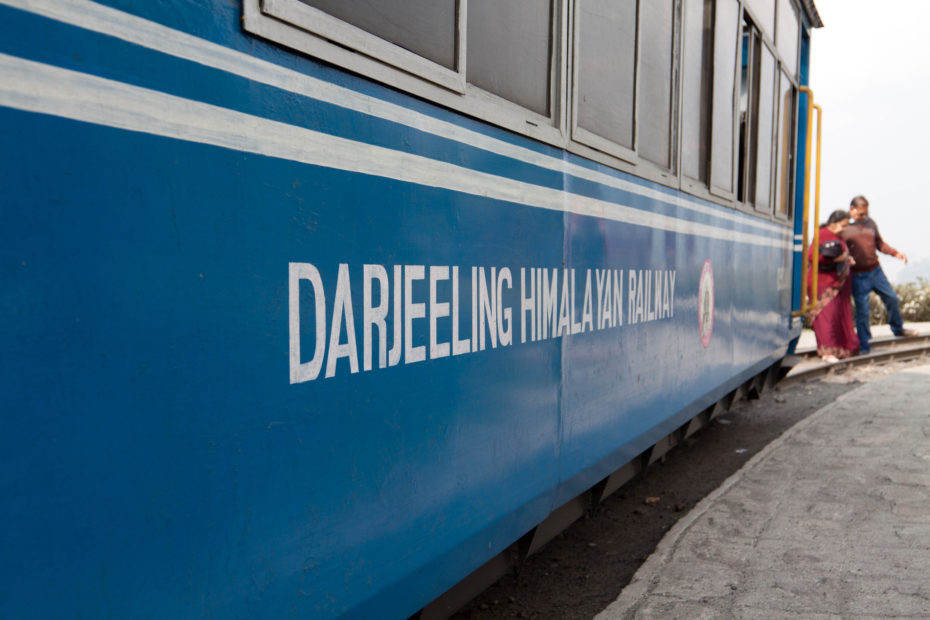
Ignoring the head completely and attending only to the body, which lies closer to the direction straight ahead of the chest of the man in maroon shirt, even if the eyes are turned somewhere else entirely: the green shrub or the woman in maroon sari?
the woman in maroon sari

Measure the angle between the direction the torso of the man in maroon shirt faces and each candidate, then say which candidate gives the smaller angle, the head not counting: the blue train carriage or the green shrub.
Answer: the blue train carriage

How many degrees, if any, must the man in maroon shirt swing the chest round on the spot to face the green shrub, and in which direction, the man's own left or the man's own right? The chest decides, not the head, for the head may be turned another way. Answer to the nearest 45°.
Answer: approximately 135° to the man's own left
